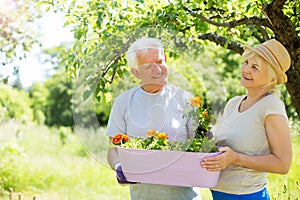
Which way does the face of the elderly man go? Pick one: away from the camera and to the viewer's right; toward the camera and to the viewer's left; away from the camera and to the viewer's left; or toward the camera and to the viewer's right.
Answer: toward the camera and to the viewer's right

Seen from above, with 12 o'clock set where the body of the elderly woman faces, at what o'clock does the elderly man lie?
The elderly man is roughly at 1 o'clock from the elderly woman.

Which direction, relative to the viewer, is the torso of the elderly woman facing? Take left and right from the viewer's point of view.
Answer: facing the viewer and to the left of the viewer
